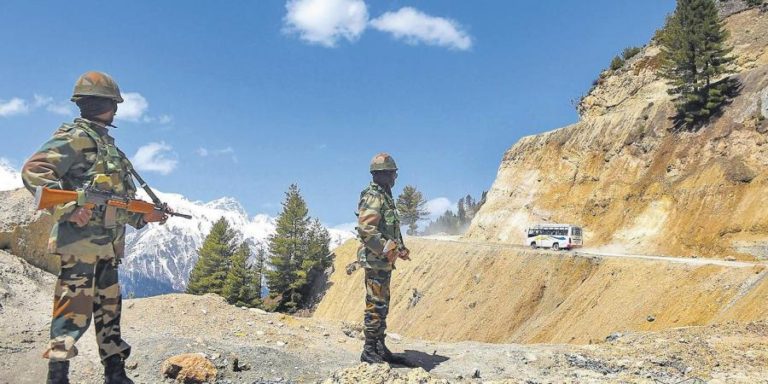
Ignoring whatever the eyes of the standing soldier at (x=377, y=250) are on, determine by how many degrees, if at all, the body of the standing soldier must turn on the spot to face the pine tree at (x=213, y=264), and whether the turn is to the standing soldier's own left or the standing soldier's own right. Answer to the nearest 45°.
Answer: approximately 90° to the standing soldier's own left

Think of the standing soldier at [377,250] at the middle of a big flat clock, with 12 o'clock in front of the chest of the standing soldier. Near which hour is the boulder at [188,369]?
The boulder is roughly at 5 o'clock from the standing soldier.

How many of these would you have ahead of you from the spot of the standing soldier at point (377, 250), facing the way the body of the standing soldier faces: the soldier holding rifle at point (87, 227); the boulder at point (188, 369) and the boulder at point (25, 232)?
0

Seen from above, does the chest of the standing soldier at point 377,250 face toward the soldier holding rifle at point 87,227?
no

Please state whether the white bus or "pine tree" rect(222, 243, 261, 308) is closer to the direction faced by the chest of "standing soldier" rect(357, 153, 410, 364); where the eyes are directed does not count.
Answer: the white bus

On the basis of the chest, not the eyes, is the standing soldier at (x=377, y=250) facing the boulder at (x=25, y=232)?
no

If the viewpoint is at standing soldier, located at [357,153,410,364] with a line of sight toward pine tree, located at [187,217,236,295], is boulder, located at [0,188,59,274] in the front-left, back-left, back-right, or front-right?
front-left

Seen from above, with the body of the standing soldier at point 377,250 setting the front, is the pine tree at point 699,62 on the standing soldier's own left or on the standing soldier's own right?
on the standing soldier's own left

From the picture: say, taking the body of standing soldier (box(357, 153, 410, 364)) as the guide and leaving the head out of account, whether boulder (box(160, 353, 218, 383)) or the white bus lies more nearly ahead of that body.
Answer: the white bus

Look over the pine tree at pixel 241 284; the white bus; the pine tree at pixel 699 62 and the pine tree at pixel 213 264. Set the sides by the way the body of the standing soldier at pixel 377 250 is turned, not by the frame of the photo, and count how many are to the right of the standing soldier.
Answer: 0
